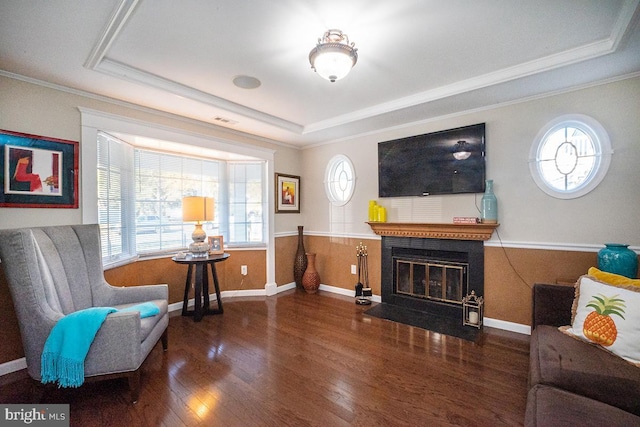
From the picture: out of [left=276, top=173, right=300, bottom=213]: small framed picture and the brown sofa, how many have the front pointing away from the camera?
0

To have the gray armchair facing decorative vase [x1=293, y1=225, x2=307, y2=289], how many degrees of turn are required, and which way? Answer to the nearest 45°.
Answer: approximately 45° to its left

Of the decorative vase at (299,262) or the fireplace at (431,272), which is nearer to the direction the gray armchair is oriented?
the fireplace

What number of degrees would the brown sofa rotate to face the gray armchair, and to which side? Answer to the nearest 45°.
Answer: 0° — it already faces it

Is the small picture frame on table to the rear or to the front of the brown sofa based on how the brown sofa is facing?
to the front

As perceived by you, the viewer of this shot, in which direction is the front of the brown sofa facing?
facing the viewer and to the left of the viewer

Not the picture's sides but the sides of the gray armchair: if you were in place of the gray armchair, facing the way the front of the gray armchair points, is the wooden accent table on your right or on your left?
on your left

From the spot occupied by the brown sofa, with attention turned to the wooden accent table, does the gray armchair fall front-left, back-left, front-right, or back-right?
front-left

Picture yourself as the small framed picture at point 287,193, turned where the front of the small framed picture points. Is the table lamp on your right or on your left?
on your right

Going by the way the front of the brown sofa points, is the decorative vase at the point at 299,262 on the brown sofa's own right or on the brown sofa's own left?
on the brown sofa's own right

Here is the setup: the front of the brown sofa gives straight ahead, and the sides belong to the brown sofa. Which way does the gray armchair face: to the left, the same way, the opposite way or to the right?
the opposite way

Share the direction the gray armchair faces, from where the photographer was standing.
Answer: facing the viewer and to the right of the viewer

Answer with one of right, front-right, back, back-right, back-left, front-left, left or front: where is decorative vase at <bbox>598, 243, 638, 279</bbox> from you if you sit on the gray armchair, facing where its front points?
front

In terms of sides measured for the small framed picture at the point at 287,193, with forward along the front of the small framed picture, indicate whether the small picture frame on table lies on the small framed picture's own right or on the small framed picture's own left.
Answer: on the small framed picture's own right

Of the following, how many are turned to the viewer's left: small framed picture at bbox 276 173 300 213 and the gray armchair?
0

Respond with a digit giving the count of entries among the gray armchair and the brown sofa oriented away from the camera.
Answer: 0
